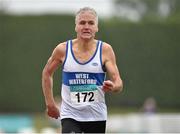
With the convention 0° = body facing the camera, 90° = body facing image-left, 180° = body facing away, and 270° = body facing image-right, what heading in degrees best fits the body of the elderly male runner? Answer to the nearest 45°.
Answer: approximately 0°

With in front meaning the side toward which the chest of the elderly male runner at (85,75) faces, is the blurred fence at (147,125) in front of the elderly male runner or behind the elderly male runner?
behind
